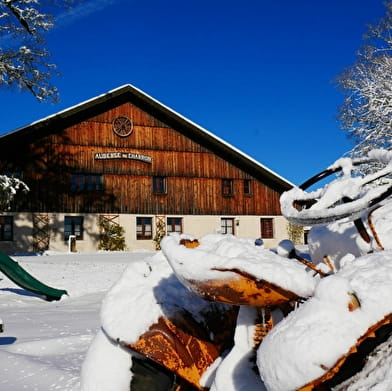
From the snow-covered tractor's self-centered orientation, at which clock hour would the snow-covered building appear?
The snow-covered building is roughly at 10 o'clock from the snow-covered tractor.

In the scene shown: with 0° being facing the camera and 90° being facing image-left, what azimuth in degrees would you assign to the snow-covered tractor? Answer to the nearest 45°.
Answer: approximately 225°
